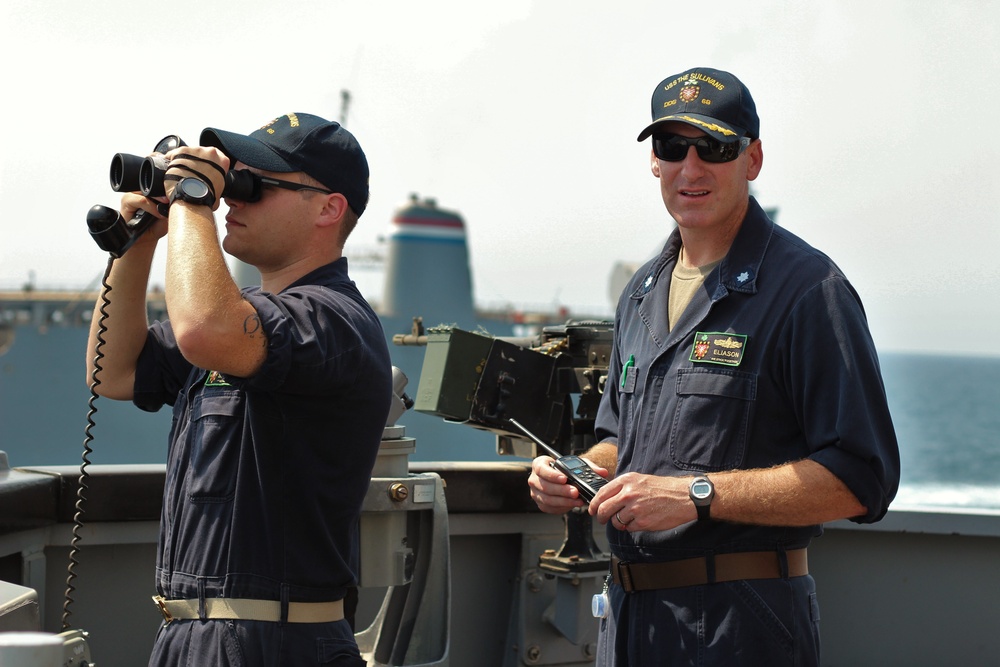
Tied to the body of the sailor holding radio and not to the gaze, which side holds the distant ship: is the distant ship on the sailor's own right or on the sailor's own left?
on the sailor's own right

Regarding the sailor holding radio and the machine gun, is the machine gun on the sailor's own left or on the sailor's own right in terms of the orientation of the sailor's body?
on the sailor's own right

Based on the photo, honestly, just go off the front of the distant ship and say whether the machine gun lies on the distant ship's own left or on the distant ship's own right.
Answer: on the distant ship's own left

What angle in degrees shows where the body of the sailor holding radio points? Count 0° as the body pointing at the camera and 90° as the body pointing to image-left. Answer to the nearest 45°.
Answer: approximately 45°

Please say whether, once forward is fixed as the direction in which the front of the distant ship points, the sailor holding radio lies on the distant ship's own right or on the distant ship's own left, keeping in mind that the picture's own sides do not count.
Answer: on the distant ship's own left

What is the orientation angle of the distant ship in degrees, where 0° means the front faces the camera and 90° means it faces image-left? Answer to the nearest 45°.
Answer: approximately 90°

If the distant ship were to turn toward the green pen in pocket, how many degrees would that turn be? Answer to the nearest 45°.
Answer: approximately 90° to its left
